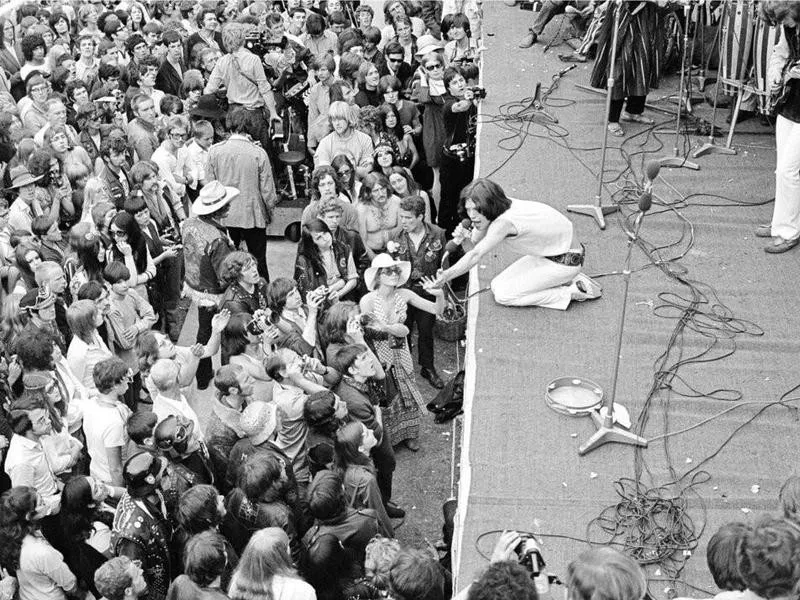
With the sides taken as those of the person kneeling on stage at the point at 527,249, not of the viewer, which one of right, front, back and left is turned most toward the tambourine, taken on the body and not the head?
left

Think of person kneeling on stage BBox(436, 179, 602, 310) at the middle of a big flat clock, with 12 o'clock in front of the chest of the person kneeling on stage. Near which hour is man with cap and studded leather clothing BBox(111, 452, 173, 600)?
The man with cap and studded leather clothing is roughly at 10 o'clock from the person kneeling on stage.

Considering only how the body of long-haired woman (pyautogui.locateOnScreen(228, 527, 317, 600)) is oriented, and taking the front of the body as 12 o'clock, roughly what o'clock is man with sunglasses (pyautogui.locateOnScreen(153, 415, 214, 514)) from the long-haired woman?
The man with sunglasses is roughly at 10 o'clock from the long-haired woman.

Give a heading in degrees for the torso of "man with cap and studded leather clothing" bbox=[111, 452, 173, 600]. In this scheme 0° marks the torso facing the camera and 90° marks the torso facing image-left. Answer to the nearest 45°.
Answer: approximately 315°

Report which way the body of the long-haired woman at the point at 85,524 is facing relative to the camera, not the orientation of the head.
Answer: to the viewer's right

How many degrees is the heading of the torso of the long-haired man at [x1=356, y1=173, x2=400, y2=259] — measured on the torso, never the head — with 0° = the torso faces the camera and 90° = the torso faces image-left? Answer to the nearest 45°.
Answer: approximately 0°

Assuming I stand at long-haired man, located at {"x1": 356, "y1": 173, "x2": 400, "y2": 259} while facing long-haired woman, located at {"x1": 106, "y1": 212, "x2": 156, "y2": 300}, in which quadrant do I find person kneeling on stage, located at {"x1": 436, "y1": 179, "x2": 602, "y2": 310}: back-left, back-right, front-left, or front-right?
back-left

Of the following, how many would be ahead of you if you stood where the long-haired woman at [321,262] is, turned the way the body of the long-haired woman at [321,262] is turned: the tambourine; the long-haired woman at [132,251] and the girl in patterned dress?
2

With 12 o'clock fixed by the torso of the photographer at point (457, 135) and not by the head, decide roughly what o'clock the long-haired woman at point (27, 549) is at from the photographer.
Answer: The long-haired woman is roughly at 2 o'clock from the photographer.

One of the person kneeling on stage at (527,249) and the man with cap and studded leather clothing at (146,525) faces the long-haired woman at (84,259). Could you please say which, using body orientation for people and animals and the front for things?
the person kneeling on stage
